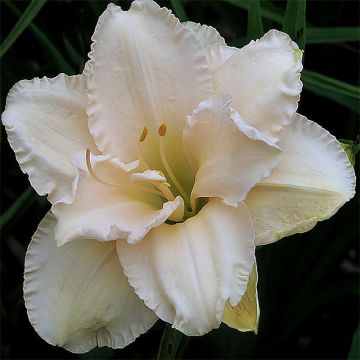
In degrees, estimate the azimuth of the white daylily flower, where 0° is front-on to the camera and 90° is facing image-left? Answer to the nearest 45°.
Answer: approximately 0°
